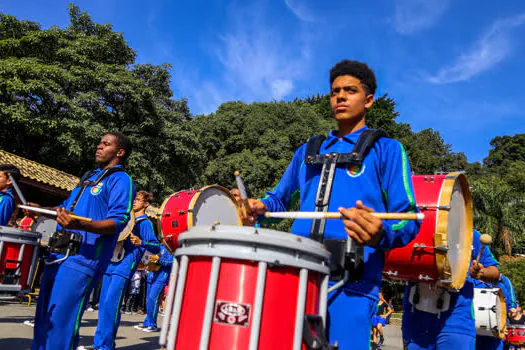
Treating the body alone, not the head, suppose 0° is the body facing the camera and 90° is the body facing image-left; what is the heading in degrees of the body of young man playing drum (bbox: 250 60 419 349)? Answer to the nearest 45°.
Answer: approximately 45°

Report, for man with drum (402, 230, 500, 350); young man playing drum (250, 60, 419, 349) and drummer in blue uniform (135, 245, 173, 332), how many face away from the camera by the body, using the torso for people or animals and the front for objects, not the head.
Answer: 0

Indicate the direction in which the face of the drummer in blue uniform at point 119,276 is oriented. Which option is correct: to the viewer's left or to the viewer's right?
to the viewer's left

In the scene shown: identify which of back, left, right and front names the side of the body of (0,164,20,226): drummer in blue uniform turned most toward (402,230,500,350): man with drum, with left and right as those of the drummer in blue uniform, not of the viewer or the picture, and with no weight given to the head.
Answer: left

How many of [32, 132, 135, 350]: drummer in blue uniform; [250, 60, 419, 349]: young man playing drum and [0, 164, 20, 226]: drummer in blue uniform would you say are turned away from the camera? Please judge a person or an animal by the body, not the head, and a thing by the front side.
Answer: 0

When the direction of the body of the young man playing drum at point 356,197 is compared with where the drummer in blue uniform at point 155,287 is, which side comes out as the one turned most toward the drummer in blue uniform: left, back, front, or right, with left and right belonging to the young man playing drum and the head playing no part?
right

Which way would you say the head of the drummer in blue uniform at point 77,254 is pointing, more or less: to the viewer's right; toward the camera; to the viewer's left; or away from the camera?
to the viewer's left

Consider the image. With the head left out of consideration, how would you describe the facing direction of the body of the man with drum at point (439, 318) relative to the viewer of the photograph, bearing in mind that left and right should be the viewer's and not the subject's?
facing the viewer and to the left of the viewer
